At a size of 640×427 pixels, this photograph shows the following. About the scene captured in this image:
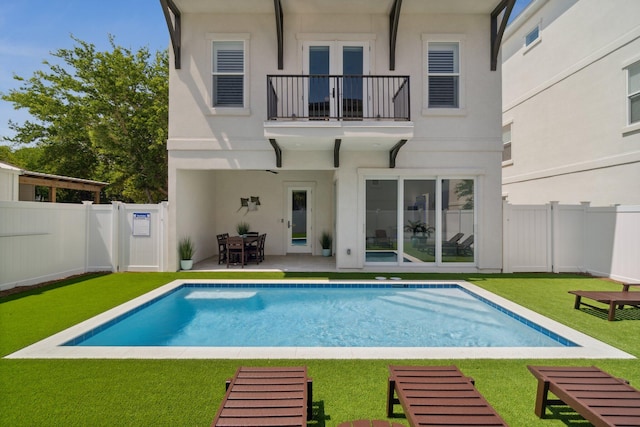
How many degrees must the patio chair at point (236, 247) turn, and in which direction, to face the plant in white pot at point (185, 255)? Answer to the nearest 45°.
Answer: approximately 90° to its left

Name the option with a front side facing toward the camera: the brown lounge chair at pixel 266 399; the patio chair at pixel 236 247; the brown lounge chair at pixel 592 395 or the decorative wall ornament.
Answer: the decorative wall ornament

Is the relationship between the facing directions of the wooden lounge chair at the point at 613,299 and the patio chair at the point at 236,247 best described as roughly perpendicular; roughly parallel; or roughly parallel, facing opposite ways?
roughly perpendicular

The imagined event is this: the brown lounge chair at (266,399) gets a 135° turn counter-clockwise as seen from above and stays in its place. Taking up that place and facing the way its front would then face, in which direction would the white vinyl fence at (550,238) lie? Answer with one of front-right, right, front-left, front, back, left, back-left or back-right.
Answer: back

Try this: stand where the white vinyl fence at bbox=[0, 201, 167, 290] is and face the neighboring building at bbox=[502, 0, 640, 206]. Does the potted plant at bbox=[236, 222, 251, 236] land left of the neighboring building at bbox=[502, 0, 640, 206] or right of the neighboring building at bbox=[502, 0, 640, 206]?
left

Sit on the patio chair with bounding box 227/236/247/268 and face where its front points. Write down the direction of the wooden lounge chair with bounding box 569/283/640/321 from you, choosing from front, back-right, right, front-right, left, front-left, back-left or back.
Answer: back-right

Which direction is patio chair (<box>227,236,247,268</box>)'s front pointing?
away from the camera

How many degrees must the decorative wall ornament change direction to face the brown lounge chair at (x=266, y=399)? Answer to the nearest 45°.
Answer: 0° — it already faces it

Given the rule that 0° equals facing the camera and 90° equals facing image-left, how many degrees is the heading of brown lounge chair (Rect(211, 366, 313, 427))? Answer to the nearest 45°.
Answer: approximately 180°

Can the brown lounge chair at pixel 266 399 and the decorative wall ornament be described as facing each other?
yes

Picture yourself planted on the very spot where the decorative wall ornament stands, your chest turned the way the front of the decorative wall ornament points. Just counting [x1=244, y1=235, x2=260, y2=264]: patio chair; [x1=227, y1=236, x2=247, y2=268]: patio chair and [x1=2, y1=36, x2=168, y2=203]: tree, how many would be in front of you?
2

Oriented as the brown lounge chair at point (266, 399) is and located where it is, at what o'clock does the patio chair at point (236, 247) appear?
The patio chair is roughly at 12 o'clock from the brown lounge chair.

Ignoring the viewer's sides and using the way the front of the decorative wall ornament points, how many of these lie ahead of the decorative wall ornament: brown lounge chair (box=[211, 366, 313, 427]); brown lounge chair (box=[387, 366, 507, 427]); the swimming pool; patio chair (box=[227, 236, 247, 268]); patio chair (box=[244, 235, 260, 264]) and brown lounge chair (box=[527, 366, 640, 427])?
6

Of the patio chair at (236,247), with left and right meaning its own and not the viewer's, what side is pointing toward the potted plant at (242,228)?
front

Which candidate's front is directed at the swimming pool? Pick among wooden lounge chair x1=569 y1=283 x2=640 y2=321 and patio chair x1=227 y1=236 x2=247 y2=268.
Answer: the wooden lounge chair

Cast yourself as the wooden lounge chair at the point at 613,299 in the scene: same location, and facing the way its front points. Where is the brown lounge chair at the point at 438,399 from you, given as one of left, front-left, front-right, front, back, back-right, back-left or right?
front-left

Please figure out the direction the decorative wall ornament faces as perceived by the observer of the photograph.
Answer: facing the viewer

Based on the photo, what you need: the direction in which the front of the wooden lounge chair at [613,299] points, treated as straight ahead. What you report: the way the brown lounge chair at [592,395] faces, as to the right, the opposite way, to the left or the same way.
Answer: to the right

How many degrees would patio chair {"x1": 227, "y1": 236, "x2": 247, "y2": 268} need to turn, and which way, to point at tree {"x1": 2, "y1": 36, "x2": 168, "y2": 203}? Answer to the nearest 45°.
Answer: approximately 45° to its left

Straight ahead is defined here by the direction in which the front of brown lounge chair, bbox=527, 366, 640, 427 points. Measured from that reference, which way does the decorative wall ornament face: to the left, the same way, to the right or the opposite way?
the opposite way

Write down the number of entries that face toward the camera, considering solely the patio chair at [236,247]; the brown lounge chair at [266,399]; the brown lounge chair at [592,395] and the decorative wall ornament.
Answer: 1
